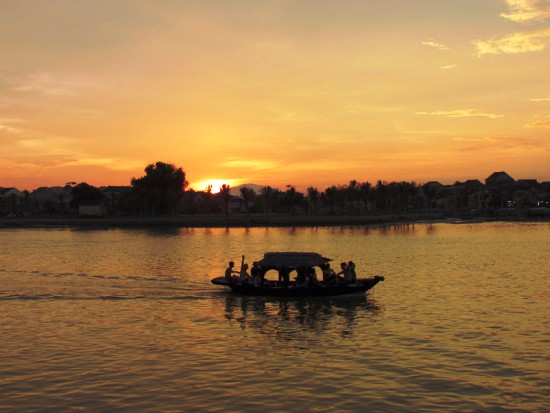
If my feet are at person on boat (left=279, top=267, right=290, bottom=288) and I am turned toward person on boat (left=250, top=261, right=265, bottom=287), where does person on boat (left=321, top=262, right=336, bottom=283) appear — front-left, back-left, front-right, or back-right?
back-right

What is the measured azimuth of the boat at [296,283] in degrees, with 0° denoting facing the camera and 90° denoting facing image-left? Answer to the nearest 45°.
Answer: approximately 270°
